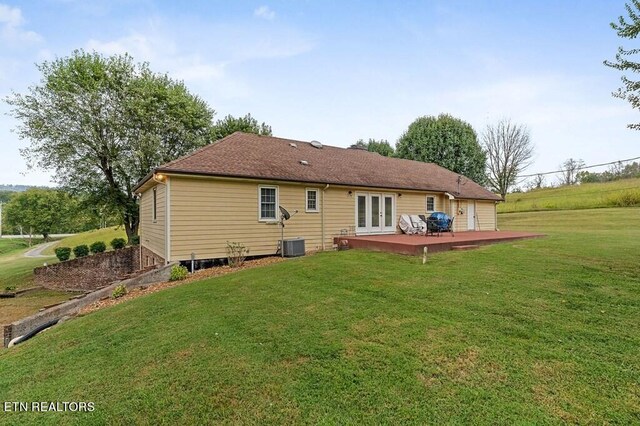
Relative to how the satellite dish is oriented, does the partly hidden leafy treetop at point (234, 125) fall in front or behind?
behind

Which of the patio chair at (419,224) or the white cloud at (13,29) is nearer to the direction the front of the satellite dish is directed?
the patio chair

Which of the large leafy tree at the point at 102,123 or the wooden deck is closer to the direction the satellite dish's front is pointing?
the wooden deck

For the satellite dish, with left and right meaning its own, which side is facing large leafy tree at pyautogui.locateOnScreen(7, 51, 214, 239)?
back

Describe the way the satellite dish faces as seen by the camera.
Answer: facing the viewer and to the right of the viewer

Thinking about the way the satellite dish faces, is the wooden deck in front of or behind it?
in front
